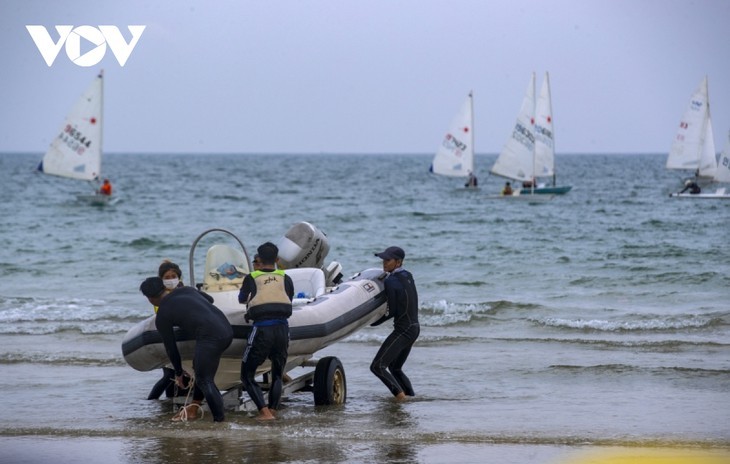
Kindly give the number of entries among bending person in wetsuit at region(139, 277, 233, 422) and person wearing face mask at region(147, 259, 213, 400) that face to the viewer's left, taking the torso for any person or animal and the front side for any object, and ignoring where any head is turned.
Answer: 1

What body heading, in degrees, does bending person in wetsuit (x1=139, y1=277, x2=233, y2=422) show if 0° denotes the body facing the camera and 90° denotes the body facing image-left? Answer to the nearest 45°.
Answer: approximately 90°

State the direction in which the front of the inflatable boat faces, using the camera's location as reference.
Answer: facing the viewer and to the left of the viewer

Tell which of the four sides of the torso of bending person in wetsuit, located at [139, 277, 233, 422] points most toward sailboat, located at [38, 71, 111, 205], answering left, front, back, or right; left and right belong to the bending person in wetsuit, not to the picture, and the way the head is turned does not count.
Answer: right

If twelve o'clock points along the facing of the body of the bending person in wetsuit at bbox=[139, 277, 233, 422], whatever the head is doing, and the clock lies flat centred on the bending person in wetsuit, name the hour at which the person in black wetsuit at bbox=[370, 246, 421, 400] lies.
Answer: The person in black wetsuit is roughly at 5 o'clock from the bending person in wetsuit.

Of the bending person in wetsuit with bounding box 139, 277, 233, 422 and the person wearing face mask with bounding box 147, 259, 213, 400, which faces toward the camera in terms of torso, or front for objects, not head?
the person wearing face mask

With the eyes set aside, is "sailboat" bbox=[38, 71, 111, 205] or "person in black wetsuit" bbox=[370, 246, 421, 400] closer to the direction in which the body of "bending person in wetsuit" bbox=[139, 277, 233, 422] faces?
the sailboat

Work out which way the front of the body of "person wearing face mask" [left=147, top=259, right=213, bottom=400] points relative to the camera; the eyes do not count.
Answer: toward the camera

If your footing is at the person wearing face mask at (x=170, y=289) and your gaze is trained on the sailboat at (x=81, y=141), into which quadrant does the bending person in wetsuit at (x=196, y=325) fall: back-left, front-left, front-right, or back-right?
back-right

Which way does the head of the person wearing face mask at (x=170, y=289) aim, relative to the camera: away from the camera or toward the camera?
toward the camera

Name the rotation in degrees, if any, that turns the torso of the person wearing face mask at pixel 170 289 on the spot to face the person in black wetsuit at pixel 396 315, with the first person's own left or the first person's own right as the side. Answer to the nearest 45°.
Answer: approximately 90° to the first person's own left

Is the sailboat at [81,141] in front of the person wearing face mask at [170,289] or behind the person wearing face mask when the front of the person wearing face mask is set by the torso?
behind

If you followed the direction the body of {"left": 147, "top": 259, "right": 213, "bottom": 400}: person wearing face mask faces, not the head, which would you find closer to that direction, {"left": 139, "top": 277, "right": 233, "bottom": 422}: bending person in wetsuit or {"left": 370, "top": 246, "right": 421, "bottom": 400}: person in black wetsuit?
the bending person in wetsuit
